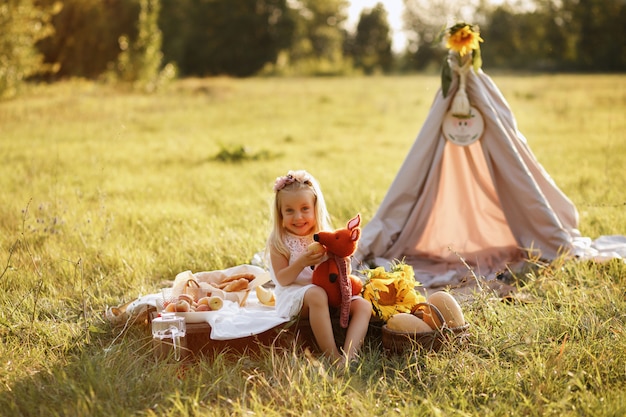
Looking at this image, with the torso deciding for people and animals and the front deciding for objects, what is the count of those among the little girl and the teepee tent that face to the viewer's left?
0

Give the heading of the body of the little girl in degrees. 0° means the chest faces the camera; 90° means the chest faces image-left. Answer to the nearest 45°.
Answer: approximately 315°

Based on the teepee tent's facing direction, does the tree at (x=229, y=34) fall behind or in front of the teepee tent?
behind

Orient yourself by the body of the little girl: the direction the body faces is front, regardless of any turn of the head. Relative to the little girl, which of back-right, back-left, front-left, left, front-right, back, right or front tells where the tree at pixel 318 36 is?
back-left
